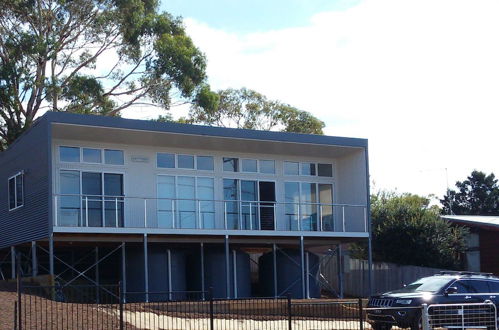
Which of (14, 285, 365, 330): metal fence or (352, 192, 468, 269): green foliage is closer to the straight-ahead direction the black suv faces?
the metal fence

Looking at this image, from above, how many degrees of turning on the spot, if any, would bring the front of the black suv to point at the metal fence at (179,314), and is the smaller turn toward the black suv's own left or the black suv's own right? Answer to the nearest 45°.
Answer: approximately 45° to the black suv's own right

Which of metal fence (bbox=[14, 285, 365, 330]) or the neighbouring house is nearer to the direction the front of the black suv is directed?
the metal fence

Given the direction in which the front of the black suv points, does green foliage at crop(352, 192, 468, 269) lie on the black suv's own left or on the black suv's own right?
on the black suv's own right

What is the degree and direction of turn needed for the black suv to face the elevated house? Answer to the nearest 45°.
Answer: approximately 90° to its right

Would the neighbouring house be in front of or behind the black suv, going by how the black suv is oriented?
behind

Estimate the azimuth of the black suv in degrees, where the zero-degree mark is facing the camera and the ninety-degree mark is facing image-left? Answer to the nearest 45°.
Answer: approximately 45°
